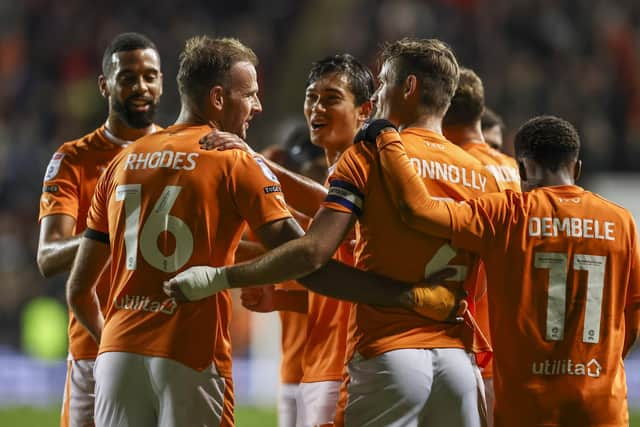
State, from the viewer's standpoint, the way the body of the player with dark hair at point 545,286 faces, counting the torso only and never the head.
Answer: away from the camera

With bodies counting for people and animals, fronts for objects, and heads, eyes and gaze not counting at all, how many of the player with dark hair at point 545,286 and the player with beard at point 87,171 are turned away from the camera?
1

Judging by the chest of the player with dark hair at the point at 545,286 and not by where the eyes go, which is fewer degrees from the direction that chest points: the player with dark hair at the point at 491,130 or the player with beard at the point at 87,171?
the player with dark hair

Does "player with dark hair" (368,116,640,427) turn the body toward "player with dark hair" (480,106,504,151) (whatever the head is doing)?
yes

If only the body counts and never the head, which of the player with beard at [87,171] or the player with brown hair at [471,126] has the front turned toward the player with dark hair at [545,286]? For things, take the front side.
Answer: the player with beard

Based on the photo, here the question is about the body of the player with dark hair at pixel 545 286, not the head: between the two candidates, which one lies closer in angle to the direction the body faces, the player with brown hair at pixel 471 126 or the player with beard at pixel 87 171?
the player with brown hair

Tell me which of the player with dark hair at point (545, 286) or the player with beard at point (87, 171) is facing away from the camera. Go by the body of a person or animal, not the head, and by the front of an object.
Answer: the player with dark hair

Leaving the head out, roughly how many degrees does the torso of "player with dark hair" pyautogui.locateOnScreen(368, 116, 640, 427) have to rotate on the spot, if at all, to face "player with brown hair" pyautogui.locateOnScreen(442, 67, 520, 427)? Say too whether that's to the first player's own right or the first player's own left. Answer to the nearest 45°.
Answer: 0° — they already face them
